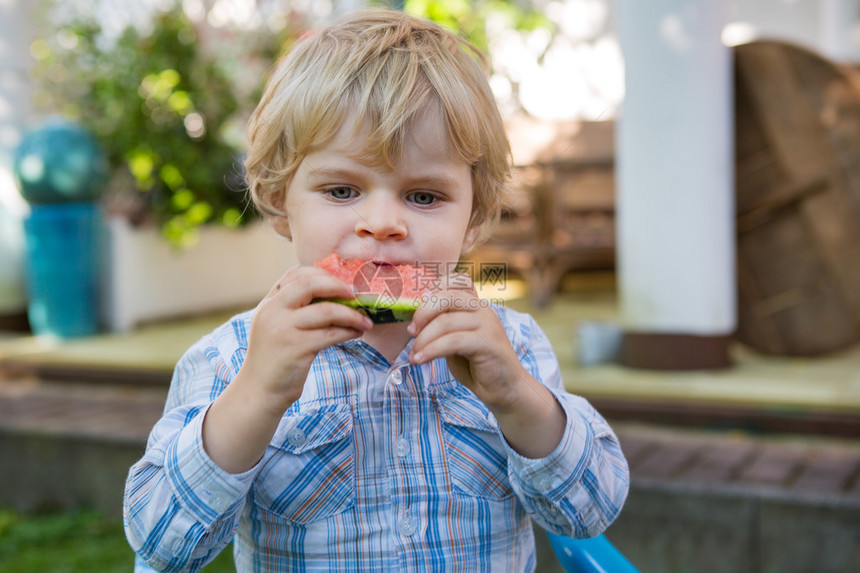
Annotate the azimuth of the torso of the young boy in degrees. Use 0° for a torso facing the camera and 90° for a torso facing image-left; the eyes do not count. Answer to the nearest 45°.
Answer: approximately 0°

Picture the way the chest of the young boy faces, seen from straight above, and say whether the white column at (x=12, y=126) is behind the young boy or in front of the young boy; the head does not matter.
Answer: behind

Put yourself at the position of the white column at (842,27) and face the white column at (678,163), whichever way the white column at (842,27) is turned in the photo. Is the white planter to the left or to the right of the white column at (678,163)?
right

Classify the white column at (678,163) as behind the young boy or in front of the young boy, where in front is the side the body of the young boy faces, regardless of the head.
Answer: behind

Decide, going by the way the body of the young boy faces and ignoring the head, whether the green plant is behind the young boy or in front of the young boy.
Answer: behind

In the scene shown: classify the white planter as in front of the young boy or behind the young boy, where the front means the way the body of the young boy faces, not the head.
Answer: behind

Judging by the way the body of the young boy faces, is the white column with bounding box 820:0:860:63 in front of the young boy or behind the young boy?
behind
